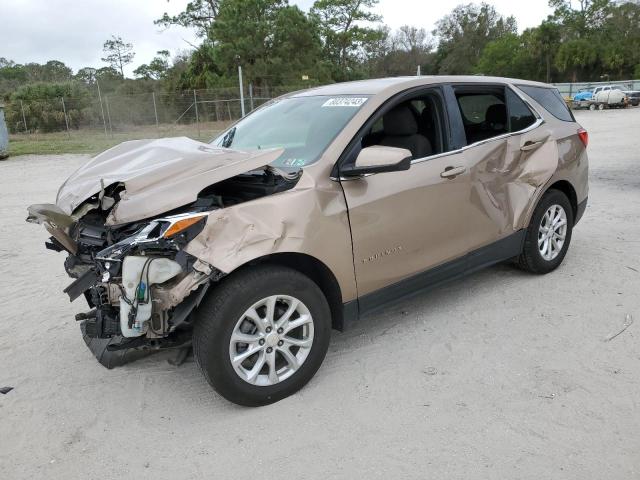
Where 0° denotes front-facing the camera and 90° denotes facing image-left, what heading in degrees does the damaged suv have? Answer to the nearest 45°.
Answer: approximately 45°

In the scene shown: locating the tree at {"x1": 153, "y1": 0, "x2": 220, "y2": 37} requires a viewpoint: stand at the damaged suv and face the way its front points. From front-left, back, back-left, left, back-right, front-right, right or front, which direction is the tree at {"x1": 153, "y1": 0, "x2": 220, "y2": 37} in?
back-right

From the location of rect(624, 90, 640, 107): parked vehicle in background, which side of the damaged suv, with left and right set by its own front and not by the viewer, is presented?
back

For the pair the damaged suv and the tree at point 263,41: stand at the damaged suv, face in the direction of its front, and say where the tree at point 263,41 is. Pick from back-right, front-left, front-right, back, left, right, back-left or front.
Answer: back-right

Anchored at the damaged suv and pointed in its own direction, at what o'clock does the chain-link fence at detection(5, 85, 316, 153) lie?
The chain-link fence is roughly at 4 o'clock from the damaged suv.

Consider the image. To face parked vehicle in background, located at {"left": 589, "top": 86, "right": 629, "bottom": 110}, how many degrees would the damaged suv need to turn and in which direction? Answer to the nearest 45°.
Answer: approximately 180°

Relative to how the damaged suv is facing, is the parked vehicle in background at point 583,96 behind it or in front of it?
behind
